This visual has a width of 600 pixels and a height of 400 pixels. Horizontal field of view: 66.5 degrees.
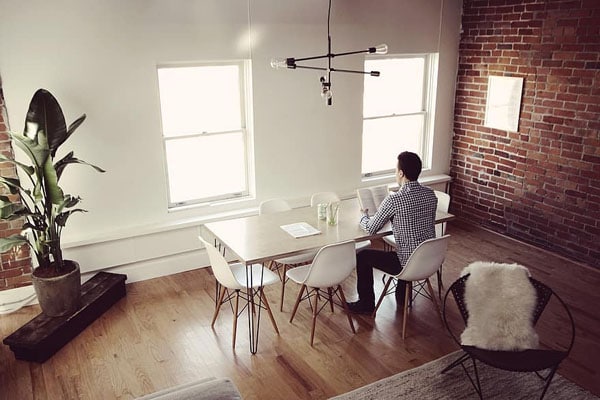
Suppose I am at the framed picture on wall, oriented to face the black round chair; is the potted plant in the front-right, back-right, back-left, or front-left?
front-right

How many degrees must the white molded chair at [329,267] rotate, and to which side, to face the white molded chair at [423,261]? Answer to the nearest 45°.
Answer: approximately 135° to its right

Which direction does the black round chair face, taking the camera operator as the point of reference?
facing the viewer

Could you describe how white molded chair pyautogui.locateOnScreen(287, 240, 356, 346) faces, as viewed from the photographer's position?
facing away from the viewer and to the left of the viewer

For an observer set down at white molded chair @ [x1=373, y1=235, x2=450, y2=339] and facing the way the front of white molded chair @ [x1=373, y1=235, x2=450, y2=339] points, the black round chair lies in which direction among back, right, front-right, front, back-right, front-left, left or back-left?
back

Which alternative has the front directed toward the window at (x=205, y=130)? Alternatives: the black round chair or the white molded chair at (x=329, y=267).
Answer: the white molded chair

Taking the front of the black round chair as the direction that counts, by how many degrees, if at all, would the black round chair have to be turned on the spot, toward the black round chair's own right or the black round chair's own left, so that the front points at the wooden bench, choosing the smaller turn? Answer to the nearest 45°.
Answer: approximately 90° to the black round chair's own right

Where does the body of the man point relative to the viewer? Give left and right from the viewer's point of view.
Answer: facing away from the viewer and to the left of the viewer

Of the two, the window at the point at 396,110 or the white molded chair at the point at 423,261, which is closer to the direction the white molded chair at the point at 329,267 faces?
the window

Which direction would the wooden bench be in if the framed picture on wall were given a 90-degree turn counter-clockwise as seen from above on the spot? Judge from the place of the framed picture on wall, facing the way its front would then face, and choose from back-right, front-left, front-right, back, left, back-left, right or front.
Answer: right

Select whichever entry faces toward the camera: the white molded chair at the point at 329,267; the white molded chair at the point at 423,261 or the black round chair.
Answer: the black round chair

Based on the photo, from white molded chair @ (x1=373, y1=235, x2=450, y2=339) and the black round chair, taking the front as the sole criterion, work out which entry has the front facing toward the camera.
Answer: the black round chair

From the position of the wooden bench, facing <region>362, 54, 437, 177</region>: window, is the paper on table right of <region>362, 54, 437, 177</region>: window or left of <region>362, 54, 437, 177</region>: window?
right

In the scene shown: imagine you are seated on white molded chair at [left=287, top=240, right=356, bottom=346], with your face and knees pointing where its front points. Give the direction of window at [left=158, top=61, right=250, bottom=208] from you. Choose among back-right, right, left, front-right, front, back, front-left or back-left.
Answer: front

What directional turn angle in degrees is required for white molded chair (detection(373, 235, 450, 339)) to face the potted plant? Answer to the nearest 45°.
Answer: approximately 45° to its left

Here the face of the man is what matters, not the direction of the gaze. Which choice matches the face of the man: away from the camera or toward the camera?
away from the camera

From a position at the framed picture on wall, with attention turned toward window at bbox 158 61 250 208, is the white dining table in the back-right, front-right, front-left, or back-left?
front-left
